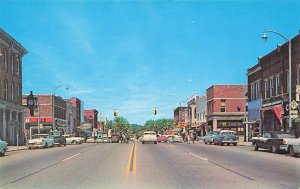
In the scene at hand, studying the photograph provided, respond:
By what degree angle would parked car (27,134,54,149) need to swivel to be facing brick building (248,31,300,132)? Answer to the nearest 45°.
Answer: approximately 135° to its left

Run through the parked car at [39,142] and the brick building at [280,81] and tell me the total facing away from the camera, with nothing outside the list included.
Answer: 0

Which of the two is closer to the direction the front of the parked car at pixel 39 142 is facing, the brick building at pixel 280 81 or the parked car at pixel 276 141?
the parked car

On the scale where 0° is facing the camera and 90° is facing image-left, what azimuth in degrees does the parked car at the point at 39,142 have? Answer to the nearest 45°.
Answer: approximately 45°

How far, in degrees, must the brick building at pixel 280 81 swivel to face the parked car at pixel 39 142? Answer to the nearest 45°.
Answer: approximately 45° to its right

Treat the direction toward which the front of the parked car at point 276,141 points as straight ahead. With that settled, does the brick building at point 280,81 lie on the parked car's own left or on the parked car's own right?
on the parked car's own right

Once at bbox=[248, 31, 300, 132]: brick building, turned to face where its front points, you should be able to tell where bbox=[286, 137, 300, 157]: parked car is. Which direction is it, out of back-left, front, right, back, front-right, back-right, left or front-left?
front-left

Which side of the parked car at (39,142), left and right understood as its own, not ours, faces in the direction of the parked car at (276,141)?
left
